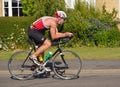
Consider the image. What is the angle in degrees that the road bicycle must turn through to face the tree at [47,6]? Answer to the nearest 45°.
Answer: approximately 90° to its left

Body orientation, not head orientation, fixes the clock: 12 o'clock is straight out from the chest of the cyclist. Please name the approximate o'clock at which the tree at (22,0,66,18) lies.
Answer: The tree is roughly at 9 o'clock from the cyclist.

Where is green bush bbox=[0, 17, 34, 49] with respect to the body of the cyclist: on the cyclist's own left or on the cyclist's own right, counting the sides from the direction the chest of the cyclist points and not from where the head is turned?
on the cyclist's own left

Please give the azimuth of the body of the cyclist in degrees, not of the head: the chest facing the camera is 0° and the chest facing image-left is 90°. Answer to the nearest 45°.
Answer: approximately 270°

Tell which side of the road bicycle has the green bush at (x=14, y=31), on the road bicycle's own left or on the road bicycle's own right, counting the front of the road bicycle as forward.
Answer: on the road bicycle's own left

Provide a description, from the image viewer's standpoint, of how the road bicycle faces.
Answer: facing to the right of the viewer
